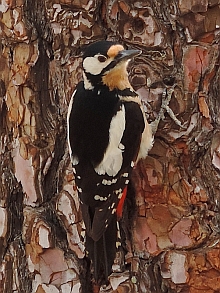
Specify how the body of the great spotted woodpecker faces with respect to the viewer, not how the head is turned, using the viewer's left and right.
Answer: facing away from the viewer and to the right of the viewer
